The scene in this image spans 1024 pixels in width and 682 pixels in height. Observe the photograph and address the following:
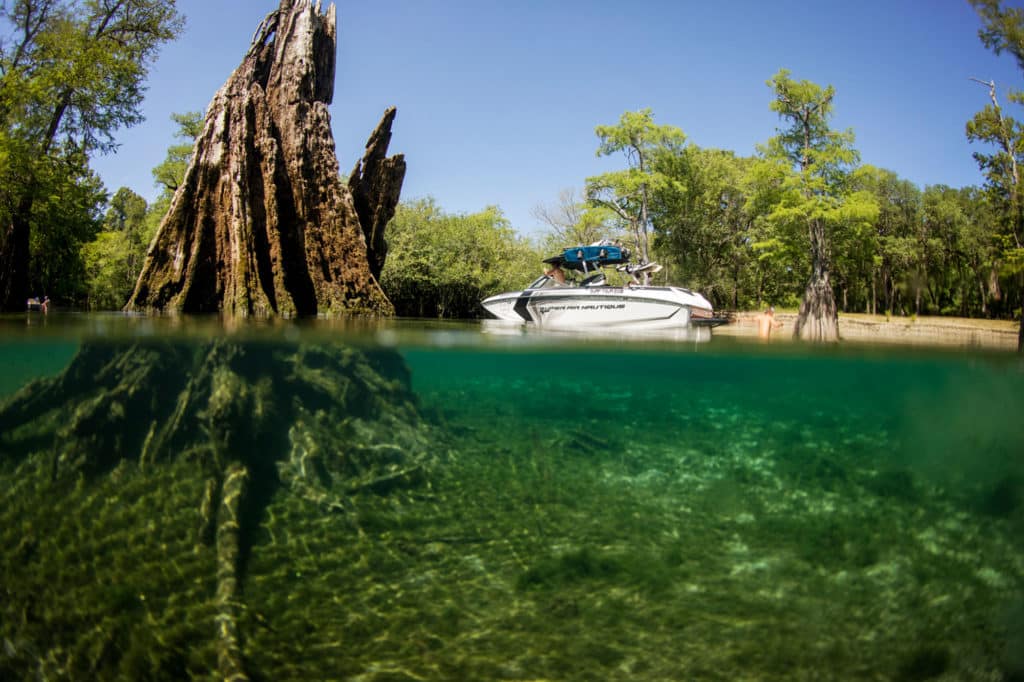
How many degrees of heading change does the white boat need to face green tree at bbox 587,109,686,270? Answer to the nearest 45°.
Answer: approximately 90° to its right

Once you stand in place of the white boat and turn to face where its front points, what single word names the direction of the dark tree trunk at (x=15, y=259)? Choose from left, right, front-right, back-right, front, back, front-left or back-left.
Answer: front

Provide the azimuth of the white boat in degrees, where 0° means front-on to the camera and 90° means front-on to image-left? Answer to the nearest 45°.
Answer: approximately 90°

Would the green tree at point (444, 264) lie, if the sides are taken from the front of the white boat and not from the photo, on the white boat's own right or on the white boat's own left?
on the white boat's own right

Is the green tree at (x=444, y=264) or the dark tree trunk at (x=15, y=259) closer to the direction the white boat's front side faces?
the dark tree trunk

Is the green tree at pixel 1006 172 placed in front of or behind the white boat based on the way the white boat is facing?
behind

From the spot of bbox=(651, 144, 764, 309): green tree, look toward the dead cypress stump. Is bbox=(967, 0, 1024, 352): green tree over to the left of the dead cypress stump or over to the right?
left

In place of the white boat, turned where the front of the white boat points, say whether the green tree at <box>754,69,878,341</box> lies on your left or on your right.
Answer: on your right

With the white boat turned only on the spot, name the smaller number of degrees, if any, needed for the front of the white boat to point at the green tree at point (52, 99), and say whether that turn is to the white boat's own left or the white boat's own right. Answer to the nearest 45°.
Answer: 0° — it already faces it
